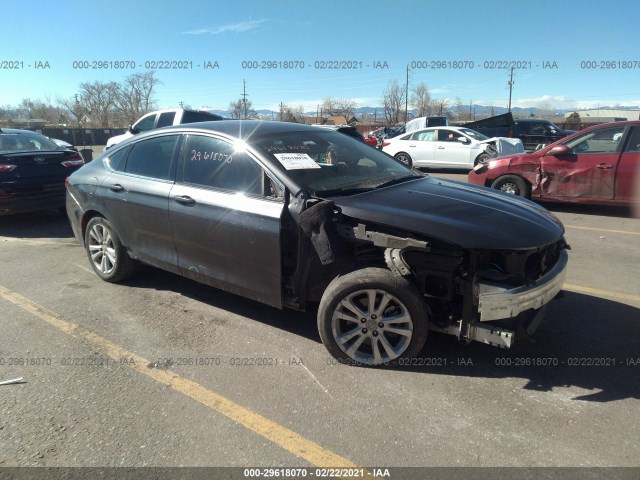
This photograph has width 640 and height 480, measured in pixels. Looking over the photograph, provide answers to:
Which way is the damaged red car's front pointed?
to the viewer's left

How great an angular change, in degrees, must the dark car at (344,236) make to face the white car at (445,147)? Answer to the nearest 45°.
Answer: approximately 135° to its left

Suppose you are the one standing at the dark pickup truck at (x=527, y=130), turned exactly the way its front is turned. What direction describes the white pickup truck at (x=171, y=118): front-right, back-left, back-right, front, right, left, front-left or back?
back-right

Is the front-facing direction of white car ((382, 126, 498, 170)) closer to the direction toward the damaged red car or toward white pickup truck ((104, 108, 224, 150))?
the damaged red car

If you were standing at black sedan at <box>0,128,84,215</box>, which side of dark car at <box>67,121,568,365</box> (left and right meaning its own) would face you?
back

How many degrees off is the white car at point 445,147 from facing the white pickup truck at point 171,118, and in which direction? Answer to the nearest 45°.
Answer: approximately 135° to its right

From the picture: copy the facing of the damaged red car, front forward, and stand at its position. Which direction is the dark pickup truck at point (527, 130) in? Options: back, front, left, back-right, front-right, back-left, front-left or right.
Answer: right

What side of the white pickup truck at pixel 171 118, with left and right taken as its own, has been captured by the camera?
left

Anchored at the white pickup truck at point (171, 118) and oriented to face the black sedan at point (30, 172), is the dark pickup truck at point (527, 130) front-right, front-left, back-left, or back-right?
back-left

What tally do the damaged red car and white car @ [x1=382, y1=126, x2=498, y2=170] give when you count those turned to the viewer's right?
1

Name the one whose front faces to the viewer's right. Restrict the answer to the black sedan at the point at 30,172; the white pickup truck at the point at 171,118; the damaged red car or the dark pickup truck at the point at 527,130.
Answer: the dark pickup truck
